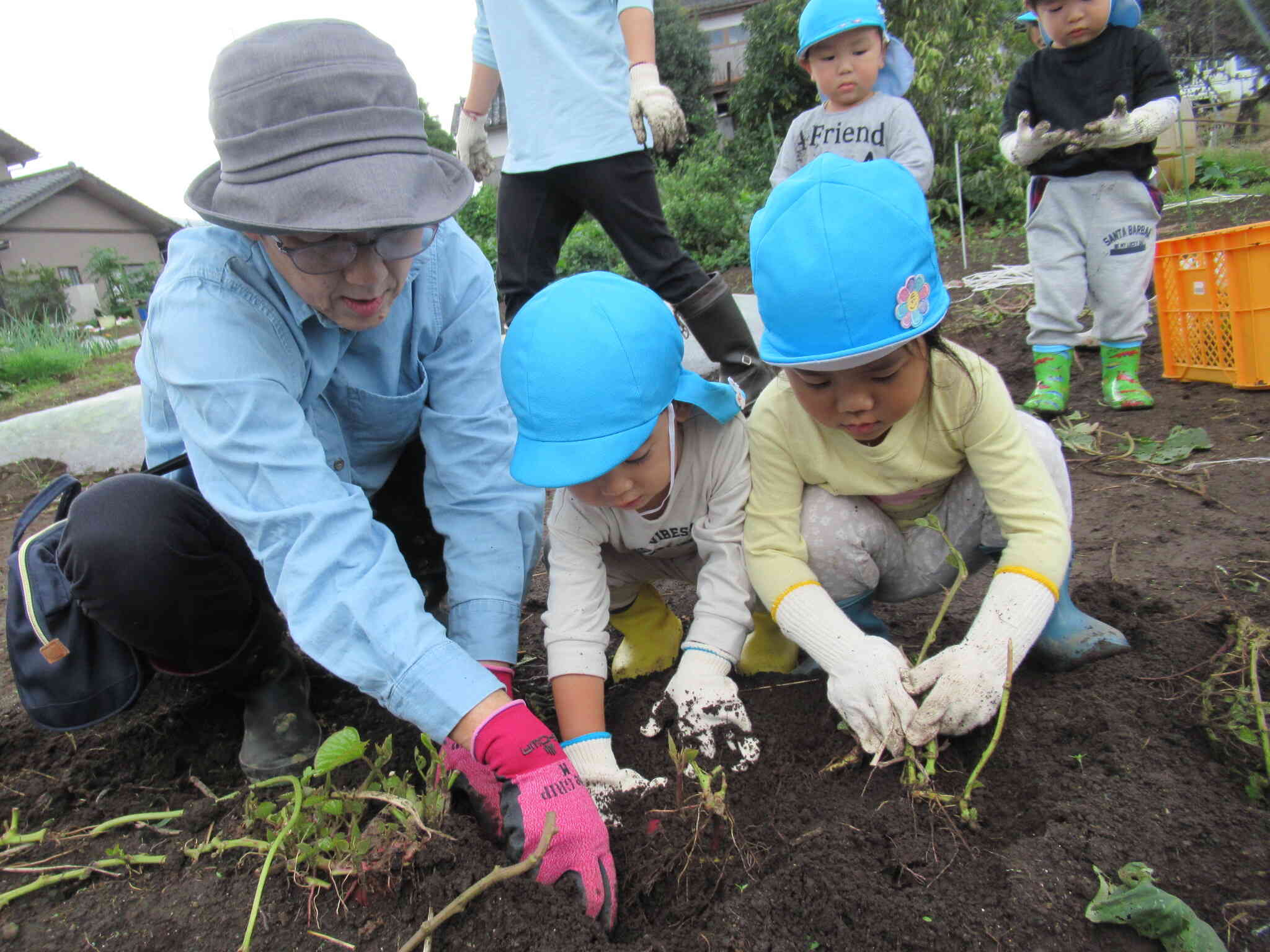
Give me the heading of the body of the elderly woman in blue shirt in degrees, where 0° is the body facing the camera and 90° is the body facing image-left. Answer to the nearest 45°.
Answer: approximately 315°

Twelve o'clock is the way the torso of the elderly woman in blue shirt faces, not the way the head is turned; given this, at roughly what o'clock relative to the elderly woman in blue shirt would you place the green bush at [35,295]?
The green bush is roughly at 7 o'clock from the elderly woman in blue shirt.

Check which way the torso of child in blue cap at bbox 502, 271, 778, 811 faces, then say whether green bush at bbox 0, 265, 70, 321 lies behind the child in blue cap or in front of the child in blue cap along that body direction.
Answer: behind

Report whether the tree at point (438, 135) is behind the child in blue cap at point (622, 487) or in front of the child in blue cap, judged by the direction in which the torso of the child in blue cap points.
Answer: behind

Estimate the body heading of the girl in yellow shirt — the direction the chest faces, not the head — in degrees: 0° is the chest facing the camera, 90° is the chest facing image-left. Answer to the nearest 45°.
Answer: approximately 0°
